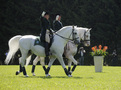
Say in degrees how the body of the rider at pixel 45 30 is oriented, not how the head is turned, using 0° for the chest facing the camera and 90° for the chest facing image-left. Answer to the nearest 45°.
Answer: approximately 270°

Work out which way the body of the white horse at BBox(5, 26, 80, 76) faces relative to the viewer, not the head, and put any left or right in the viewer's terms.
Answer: facing to the right of the viewer
